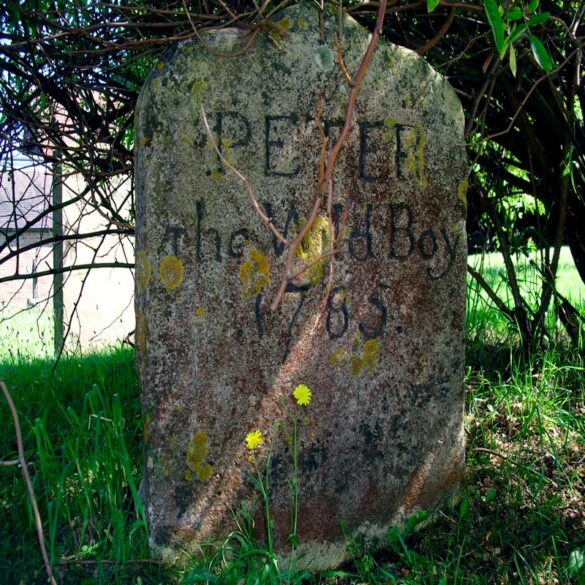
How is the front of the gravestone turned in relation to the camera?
facing the viewer

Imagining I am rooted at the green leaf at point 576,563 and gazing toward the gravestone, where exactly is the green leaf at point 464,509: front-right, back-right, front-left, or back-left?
front-right
